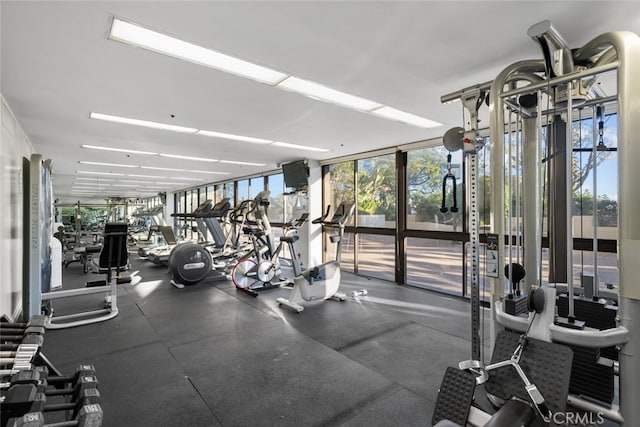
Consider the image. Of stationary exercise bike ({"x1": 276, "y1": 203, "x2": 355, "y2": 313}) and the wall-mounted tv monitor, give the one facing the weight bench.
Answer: the wall-mounted tv monitor

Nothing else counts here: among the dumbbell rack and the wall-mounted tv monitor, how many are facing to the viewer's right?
1

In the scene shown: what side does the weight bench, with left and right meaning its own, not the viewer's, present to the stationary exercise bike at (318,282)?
right

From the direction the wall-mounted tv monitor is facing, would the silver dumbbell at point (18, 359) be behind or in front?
in front

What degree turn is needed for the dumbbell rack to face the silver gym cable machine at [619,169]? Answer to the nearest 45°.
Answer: approximately 45° to its right

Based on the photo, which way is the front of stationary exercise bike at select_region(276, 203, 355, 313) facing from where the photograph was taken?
facing away from the viewer and to the right of the viewer

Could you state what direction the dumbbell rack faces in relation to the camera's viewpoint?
facing to the right of the viewer
